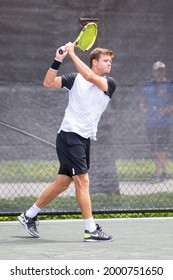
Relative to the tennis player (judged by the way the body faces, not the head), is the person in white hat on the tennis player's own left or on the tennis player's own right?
on the tennis player's own left

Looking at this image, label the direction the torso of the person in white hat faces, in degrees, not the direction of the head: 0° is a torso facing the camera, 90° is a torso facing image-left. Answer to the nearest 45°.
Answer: approximately 0°
